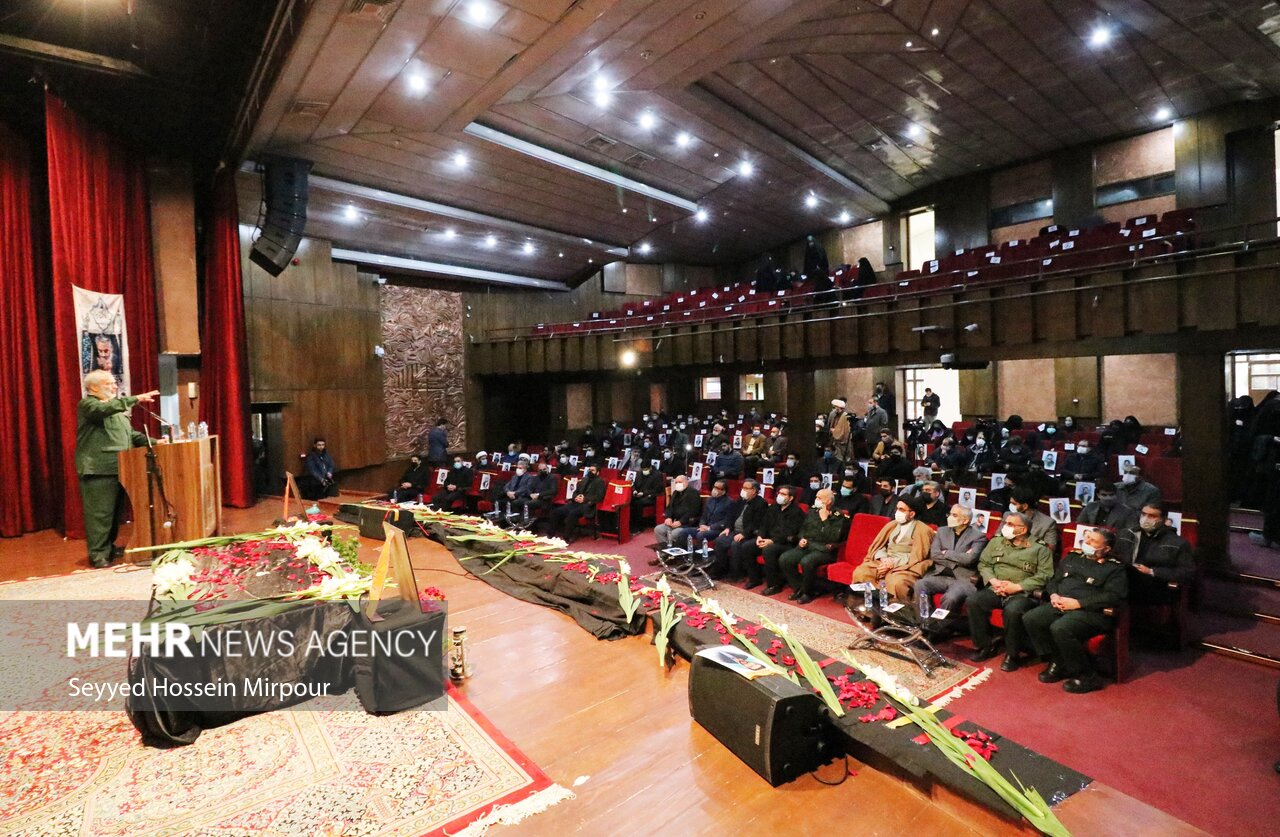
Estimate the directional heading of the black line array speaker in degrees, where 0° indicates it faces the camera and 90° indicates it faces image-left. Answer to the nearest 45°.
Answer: approximately 270°

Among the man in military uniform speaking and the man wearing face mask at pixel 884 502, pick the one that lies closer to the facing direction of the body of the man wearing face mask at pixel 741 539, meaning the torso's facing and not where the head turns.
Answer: the man in military uniform speaking

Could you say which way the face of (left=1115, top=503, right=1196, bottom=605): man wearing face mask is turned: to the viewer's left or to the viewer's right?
to the viewer's left

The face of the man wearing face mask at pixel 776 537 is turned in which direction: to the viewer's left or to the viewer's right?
to the viewer's left

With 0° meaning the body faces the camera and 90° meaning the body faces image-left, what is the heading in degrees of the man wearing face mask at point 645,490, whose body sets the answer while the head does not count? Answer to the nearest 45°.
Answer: approximately 45°

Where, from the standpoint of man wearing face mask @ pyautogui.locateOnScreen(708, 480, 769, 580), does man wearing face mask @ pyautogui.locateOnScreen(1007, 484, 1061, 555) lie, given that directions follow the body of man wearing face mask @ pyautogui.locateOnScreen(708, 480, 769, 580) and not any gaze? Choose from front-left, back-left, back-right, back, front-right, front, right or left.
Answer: left

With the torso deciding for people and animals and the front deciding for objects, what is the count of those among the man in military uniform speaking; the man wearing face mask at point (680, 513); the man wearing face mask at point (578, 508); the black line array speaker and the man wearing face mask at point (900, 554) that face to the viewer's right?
2

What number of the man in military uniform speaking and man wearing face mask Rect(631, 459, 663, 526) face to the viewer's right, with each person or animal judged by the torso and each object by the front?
1

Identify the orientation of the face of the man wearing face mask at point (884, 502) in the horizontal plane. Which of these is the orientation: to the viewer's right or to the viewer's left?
to the viewer's left

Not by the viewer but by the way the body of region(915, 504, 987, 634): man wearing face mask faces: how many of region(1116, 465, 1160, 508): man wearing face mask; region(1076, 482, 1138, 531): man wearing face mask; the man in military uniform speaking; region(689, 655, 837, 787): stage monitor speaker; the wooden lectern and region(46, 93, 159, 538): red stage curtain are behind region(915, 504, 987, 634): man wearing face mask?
2

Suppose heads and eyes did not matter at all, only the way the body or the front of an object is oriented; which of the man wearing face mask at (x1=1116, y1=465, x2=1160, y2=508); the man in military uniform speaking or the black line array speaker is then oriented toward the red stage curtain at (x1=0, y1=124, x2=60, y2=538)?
the man wearing face mask

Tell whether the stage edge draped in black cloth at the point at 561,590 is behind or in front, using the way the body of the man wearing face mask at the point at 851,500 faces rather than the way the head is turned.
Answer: in front

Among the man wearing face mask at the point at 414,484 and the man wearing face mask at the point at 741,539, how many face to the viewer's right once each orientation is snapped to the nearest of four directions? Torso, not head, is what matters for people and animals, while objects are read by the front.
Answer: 0

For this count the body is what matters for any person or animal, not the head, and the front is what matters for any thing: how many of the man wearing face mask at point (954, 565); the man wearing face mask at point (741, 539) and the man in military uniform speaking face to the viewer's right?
1
